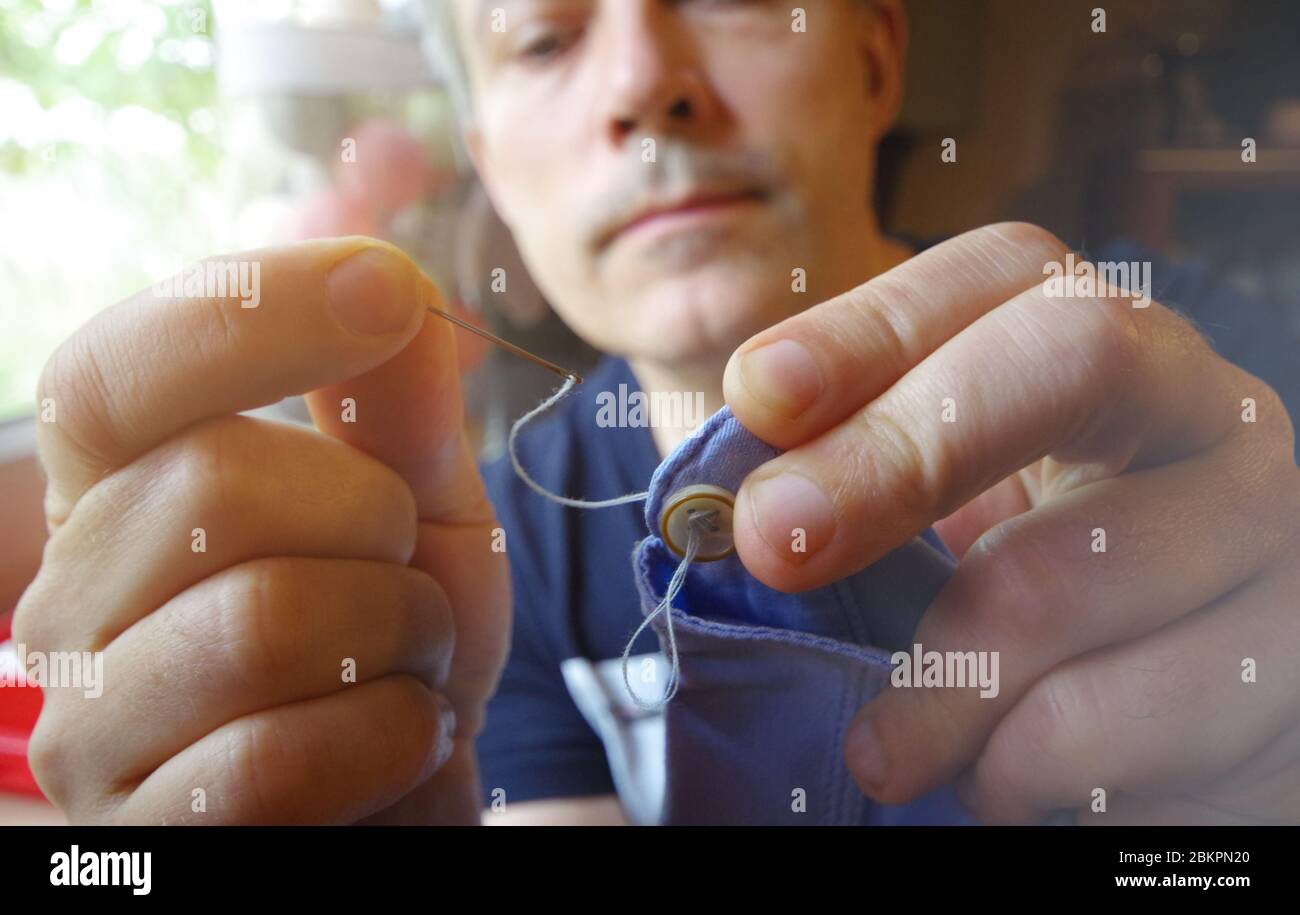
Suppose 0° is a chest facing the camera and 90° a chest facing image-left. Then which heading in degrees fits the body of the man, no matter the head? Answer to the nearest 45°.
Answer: approximately 0°
